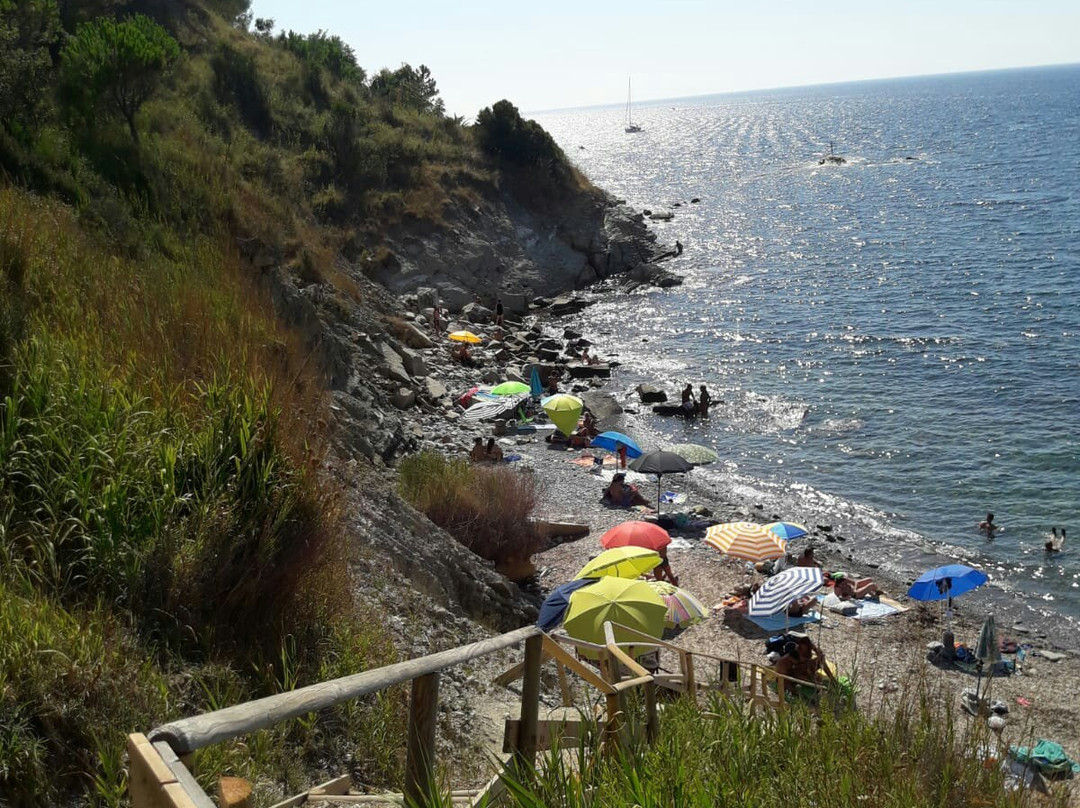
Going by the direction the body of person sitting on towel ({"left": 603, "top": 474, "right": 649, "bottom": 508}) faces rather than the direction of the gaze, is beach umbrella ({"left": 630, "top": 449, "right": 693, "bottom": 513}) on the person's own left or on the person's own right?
on the person's own right

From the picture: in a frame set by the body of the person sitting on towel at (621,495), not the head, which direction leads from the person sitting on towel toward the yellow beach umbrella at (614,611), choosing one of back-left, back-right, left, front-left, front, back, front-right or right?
right

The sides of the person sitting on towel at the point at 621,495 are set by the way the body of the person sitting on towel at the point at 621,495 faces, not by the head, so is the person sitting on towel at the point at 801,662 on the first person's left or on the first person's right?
on the first person's right

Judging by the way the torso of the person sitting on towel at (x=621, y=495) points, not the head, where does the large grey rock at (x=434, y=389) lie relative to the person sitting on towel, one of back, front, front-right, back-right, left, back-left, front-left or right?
back-left

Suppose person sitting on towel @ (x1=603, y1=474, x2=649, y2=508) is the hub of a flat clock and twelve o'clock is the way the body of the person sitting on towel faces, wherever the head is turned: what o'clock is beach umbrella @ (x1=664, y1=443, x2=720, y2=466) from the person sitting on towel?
The beach umbrella is roughly at 11 o'clock from the person sitting on towel.

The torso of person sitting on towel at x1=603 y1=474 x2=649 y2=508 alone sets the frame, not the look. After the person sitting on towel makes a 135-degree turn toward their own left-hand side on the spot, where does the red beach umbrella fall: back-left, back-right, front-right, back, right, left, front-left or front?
back-left

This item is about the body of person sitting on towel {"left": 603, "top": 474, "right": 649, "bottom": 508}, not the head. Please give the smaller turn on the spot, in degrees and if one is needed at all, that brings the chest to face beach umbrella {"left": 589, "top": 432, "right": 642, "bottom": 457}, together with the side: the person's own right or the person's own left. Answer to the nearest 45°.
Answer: approximately 90° to the person's own left

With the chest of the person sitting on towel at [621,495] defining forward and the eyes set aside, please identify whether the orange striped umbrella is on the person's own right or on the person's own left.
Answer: on the person's own right

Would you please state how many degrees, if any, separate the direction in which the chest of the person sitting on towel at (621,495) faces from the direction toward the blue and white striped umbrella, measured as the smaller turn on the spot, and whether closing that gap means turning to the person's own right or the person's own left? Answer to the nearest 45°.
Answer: approximately 90° to the person's own right

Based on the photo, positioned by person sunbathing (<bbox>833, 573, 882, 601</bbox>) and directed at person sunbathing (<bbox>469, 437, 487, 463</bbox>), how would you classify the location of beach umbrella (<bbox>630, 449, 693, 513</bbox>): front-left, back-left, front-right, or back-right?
front-right

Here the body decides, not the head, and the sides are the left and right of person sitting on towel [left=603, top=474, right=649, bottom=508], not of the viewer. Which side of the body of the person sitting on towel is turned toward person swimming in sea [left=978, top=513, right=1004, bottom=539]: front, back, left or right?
front

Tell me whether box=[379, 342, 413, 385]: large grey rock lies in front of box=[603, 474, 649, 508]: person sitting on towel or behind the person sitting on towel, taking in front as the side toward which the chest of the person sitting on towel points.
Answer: behind

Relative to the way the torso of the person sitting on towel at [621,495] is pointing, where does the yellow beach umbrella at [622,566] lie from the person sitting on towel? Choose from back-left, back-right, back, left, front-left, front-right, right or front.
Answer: right

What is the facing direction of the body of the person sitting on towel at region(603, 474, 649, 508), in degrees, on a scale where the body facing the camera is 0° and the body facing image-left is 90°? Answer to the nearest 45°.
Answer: approximately 270°
